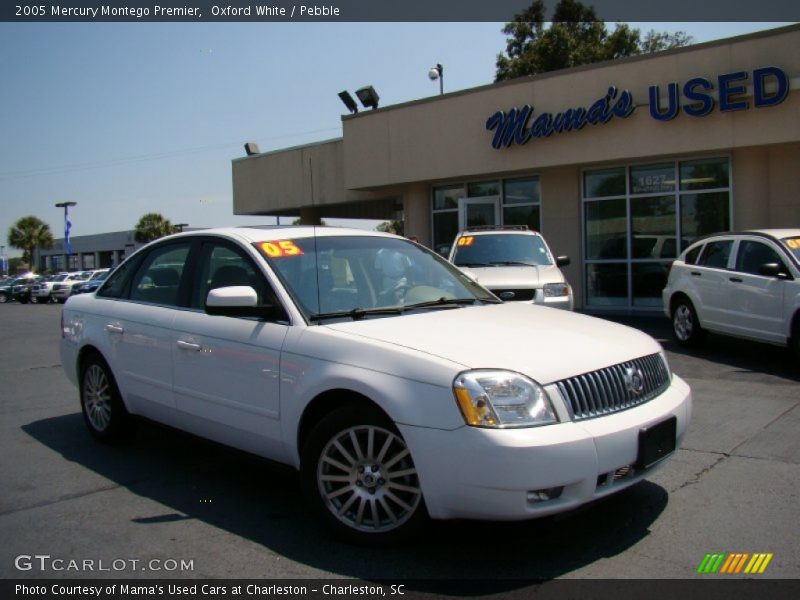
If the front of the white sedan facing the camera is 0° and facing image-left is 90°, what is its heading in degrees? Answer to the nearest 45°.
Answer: approximately 315°

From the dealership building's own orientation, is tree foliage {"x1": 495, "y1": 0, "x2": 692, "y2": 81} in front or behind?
behind

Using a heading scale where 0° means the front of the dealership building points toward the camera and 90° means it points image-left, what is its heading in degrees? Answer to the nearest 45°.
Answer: approximately 45°

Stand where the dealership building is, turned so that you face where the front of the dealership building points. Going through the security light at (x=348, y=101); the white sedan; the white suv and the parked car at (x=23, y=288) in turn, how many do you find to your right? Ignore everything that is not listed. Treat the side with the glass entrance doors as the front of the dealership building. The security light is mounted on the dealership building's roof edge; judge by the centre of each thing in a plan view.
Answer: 2

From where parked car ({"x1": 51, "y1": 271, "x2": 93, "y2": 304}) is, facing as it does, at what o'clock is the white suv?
The white suv is roughly at 10 o'clock from the parked car.

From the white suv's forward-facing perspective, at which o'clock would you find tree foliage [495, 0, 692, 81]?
The tree foliage is roughly at 7 o'clock from the white suv.

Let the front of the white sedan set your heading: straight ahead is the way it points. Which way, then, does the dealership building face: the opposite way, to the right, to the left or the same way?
to the right

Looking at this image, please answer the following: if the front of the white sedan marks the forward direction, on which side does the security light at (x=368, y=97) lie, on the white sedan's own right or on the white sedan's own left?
on the white sedan's own left
